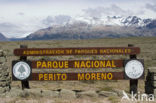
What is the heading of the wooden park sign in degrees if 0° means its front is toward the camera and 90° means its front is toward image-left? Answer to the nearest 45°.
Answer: approximately 0°

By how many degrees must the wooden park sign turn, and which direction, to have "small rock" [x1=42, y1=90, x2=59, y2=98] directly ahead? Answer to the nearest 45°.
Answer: approximately 90° to its right

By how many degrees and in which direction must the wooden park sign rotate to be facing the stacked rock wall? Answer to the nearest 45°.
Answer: approximately 90° to its right

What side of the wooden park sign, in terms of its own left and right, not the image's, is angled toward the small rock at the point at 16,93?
right
